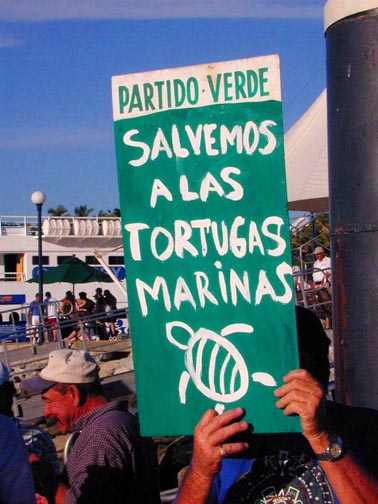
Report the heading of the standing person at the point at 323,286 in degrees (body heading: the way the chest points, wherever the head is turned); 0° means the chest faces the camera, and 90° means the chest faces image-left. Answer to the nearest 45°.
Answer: approximately 45°
